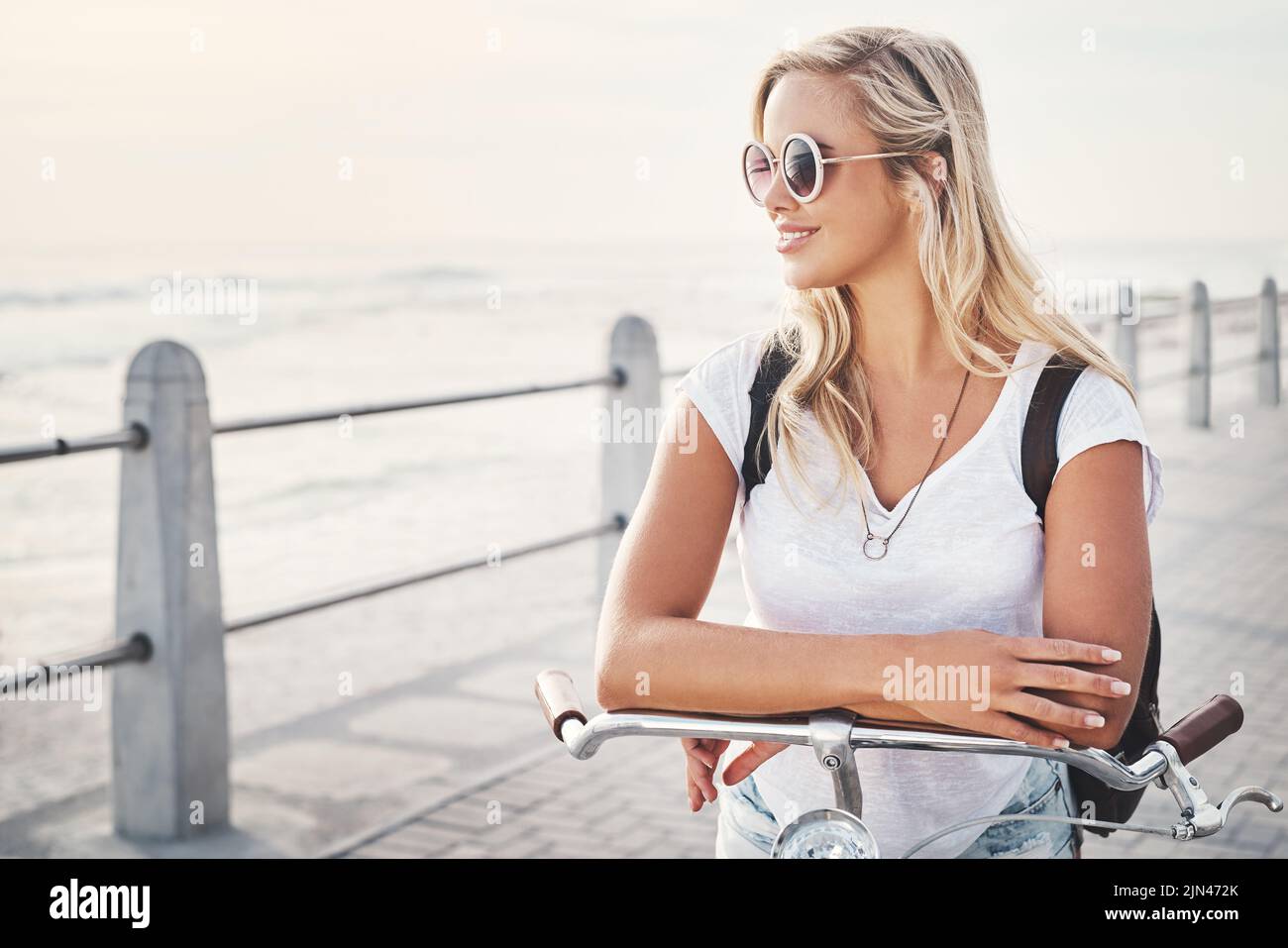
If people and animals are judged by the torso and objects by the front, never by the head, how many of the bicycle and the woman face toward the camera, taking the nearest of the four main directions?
2

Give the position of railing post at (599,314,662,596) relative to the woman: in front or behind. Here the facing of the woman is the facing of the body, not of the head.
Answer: behind

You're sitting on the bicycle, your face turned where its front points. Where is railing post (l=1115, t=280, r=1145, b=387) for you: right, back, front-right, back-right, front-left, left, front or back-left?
back

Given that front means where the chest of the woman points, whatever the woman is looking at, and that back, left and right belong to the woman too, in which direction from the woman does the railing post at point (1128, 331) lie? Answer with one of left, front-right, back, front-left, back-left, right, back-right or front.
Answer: back

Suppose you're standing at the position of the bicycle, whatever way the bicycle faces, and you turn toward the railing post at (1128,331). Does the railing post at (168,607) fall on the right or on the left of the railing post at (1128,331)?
left

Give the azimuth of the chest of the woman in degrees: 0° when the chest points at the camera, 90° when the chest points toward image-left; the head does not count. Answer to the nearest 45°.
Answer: approximately 0°

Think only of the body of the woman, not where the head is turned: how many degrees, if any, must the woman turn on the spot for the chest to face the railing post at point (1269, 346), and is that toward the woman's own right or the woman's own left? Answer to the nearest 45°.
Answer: approximately 180°
